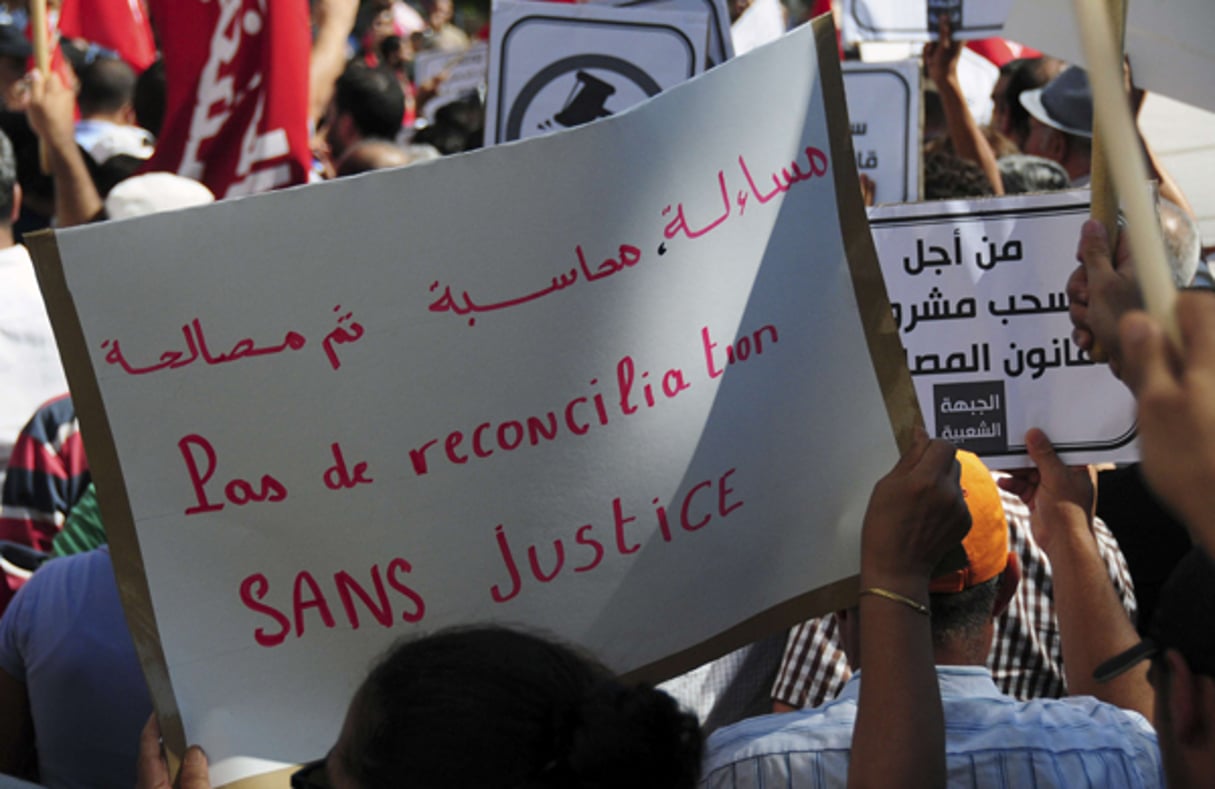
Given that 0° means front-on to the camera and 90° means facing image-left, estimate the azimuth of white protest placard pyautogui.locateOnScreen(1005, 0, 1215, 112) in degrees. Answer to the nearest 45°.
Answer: approximately 180°

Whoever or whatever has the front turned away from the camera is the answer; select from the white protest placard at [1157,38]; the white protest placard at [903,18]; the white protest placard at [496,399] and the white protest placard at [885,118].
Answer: the white protest placard at [1157,38]

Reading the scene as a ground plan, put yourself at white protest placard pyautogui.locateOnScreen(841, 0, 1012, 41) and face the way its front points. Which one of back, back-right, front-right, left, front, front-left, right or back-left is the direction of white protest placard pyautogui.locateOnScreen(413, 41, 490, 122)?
back-right

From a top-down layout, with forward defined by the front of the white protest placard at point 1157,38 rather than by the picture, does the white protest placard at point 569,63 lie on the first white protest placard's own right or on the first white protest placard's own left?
on the first white protest placard's own left

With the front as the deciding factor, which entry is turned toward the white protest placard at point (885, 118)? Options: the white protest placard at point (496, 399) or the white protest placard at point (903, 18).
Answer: the white protest placard at point (903, 18)

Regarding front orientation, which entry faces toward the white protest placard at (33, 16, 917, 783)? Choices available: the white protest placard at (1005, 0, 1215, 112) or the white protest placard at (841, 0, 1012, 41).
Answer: the white protest placard at (841, 0, 1012, 41)

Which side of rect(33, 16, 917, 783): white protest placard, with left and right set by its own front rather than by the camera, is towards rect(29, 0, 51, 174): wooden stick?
back

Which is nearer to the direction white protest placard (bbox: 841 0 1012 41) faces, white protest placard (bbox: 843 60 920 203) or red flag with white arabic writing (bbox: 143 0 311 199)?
the white protest placard

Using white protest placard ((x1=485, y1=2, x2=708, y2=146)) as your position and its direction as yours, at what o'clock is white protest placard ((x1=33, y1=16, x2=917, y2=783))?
white protest placard ((x1=33, y1=16, x2=917, y2=783)) is roughly at 12 o'clock from white protest placard ((x1=485, y1=2, x2=708, y2=146)).

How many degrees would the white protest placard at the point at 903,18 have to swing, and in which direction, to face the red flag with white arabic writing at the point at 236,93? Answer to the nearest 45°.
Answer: approximately 45° to its right
